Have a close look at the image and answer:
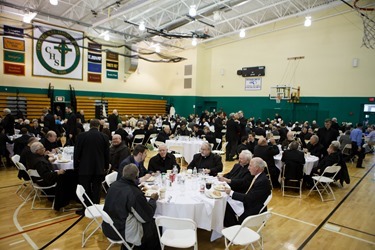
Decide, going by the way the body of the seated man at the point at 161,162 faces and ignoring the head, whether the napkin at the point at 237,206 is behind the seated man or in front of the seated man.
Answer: in front

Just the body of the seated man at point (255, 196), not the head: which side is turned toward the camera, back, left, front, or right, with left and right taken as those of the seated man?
left

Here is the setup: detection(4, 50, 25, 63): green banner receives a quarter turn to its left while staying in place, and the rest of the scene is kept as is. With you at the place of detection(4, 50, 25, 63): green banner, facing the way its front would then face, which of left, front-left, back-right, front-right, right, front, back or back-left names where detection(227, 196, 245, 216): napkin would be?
right

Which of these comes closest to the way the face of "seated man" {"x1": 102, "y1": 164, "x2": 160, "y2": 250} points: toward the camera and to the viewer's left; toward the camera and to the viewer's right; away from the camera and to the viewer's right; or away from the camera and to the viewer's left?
away from the camera and to the viewer's right

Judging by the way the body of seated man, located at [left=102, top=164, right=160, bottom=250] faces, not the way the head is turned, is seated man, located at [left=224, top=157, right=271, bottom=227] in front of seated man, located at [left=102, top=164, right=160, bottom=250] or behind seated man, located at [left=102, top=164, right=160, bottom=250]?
in front

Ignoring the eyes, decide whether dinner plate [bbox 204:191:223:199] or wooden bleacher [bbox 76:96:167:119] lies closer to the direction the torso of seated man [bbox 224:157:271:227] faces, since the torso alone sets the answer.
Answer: the dinner plate

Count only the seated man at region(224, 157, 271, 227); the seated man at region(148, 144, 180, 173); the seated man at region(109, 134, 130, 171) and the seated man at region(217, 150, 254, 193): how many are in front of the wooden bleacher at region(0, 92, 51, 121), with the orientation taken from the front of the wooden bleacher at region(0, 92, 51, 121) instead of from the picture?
4

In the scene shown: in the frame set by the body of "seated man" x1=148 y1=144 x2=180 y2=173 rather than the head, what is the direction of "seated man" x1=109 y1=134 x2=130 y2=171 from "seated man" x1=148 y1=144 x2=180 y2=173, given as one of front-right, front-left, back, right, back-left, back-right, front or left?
back-right

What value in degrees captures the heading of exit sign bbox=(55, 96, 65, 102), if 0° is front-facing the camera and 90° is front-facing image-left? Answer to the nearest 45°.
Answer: approximately 0°

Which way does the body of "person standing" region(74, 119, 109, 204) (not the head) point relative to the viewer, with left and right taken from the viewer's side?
facing away from the viewer

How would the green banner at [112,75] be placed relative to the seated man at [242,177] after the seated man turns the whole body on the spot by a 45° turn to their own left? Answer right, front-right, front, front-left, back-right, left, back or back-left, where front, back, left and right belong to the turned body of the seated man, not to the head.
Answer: right

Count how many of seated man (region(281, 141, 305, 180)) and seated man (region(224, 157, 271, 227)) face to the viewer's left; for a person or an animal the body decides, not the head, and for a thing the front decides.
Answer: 1

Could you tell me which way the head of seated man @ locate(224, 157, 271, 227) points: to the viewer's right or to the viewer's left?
to the viewer's left

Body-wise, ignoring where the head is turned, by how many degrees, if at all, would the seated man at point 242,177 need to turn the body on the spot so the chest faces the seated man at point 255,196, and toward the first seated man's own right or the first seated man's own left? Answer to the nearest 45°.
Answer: approximately 90° to the first seated man's own left
